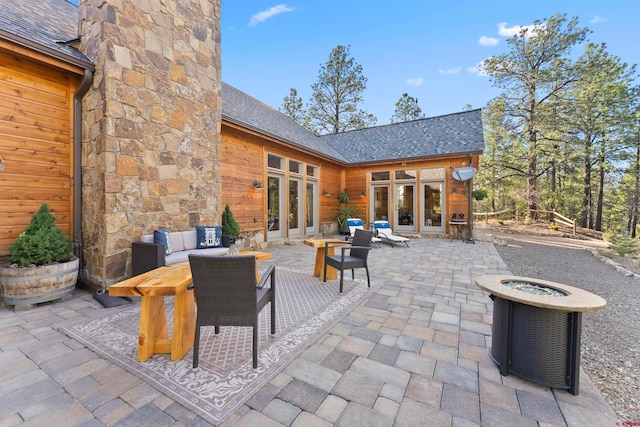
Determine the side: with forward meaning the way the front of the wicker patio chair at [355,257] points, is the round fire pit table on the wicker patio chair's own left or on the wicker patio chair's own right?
on the wicker patio chair's own left

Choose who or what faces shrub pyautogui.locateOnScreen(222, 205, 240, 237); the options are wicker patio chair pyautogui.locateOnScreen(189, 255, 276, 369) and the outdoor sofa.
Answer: the wicker patio chair

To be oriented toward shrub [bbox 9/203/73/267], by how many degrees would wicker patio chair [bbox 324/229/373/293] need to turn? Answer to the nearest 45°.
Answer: approximately 45° to its right

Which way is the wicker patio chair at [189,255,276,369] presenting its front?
away from the camera

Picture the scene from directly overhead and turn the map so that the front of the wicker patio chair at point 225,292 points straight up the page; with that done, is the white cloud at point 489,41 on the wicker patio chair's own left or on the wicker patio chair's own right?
on the wicker patio chair's own right

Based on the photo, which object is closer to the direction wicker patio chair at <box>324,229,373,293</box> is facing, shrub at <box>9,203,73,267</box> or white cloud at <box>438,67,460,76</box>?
the shrub

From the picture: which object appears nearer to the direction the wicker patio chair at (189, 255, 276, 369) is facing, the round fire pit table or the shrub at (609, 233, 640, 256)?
the shrub

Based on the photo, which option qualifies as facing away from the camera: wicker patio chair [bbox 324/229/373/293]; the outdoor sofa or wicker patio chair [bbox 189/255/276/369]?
wicker patio chair [bbox 189/255/276/369]

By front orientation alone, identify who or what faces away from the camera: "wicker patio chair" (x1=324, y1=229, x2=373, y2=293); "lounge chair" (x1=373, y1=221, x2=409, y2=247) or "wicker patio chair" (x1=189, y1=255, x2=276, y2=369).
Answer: "wicker patio chair" (x1=189, y1=255, x2=276, y2=369)

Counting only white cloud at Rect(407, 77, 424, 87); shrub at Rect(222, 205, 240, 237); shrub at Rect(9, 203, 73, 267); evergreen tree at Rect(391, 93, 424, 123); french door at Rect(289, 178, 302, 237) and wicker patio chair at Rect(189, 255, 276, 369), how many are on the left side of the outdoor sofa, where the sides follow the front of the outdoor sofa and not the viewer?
4

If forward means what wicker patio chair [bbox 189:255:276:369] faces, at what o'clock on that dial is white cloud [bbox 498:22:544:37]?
The white cloud is roughly at 2 o'clock from the wicker patio chair.
